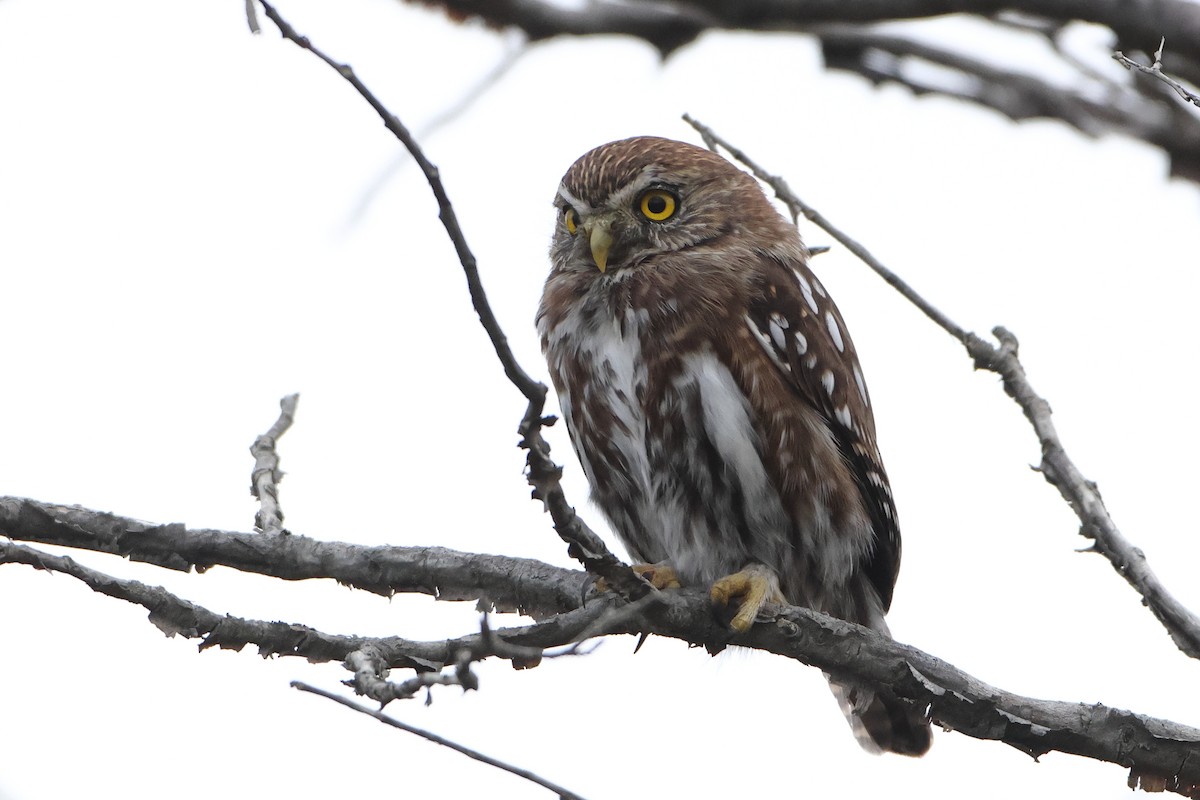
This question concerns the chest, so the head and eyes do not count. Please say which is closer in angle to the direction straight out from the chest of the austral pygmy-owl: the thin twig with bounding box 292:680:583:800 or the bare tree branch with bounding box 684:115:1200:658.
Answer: the thin twig

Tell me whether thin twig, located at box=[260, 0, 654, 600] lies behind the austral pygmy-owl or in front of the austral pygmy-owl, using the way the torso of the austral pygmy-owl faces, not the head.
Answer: in front

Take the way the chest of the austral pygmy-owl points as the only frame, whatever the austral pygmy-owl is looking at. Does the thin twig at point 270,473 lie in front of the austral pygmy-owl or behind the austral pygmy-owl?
in front

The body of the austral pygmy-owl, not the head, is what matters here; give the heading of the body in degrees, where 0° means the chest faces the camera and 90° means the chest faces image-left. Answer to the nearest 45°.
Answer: approximately 45°
